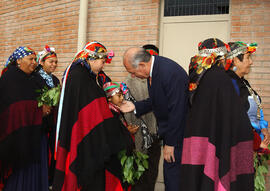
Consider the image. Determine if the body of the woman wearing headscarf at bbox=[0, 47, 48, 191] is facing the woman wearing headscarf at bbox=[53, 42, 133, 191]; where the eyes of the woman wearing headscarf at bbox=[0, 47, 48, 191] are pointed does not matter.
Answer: yes

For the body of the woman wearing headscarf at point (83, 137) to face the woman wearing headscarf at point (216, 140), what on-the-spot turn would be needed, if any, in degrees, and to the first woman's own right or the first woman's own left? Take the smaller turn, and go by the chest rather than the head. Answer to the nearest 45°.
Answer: approximately 45° to the first woman's own right

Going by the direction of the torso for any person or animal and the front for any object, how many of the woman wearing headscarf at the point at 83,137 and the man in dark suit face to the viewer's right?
1

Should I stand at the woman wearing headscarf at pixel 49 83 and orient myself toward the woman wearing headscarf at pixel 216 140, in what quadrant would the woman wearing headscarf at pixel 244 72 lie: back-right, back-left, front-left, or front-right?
front-left

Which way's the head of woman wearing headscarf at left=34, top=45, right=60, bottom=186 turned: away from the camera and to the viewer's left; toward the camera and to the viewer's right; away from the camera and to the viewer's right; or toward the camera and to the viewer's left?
toward the camera and to the viewer's right

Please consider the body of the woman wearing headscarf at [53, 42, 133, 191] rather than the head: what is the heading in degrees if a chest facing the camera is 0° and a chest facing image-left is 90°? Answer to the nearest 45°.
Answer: approximately 270°

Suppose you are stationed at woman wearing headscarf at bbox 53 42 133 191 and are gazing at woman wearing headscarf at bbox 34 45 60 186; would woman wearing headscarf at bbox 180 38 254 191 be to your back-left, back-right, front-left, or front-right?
back-right

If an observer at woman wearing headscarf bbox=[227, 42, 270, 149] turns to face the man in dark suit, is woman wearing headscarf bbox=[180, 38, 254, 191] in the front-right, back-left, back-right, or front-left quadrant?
front-left

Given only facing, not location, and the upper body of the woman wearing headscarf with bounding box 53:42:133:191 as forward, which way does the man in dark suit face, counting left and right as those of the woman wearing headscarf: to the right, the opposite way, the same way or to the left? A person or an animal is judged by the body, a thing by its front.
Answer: the opposite way

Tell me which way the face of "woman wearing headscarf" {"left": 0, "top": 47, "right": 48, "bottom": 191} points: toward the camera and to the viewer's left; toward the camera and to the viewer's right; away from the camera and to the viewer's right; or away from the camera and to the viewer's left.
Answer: toward the camera and to the viewer's right

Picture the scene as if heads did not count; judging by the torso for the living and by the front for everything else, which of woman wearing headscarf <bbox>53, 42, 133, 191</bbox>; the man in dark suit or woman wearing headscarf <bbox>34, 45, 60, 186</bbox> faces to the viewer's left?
the man in dark suit

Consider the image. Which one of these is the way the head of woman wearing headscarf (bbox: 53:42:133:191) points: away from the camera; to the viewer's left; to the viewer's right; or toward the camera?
to the viewer's right

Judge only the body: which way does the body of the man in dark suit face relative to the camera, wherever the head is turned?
to the viewer's left
